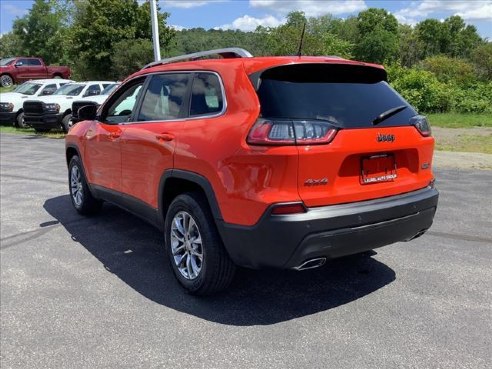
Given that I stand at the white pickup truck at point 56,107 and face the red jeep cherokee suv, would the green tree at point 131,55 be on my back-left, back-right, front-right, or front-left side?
back-left

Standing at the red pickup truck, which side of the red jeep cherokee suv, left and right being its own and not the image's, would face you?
front

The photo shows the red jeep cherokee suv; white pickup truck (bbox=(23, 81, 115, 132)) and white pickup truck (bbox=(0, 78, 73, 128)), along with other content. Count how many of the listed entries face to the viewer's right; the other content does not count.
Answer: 0

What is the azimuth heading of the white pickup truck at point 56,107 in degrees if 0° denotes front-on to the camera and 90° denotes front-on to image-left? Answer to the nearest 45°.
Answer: approximately 45°

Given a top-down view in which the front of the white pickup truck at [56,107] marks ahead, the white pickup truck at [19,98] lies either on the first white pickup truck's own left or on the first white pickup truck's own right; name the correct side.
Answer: on the first white pickup truck's own right

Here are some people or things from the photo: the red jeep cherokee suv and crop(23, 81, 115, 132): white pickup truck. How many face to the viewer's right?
0

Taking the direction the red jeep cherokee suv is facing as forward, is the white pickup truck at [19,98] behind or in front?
in front

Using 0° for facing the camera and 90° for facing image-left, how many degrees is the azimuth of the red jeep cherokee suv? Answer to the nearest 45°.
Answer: approximately 135°

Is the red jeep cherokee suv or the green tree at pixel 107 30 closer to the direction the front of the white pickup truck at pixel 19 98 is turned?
the red jeep cherokee suv

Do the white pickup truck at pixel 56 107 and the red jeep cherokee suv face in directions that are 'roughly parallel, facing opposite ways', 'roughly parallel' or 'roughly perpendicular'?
roughly perpendicular

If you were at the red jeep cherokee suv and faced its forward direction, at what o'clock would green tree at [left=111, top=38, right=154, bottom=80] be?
The green tree is roughly at 1 o'clock from the red jeep cherokee suv.

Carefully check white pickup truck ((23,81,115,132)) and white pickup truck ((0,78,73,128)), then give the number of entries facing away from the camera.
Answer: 0

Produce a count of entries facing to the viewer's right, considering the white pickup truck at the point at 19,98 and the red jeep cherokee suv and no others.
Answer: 0

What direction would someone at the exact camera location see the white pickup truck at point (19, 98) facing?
facing the viewer and to the left of the viewer

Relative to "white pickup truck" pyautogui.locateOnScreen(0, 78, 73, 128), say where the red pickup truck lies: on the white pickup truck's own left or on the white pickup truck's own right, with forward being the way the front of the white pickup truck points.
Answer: on the white pickup truck's own right

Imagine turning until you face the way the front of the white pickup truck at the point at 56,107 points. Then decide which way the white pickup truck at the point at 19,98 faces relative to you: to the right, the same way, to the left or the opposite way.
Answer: the same way
